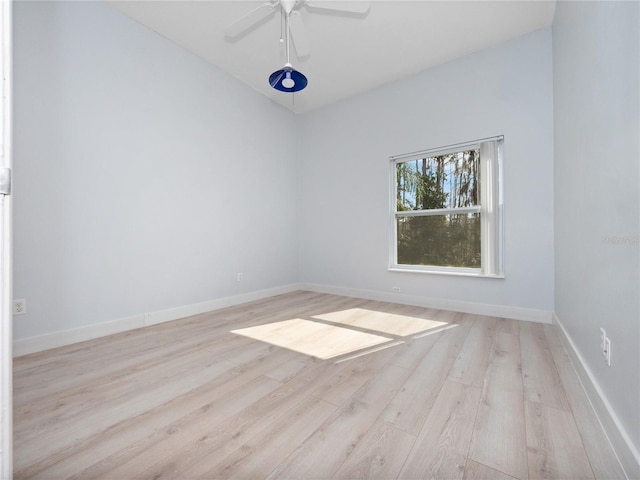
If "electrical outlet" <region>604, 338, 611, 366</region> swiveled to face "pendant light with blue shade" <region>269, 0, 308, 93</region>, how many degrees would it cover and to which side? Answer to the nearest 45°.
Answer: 0° — it already faces it

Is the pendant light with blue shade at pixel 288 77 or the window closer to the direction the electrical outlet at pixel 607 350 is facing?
the pendant light with blue shade

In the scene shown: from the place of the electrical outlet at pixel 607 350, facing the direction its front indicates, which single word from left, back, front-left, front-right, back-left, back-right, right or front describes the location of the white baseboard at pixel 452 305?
front-right

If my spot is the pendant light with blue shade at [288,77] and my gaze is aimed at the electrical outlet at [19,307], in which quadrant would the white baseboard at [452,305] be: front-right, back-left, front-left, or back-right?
back-right

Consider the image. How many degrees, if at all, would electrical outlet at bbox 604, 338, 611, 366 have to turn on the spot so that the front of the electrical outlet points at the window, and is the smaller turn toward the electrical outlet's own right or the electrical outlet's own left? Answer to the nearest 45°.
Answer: approximately 45° to the electrical outlet's own right

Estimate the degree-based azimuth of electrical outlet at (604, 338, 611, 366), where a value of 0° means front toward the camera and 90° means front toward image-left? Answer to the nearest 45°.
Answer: approximately 90°

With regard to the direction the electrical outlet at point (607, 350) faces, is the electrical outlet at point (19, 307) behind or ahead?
ahead
